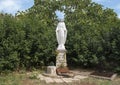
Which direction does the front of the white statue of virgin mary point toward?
toward the camera
